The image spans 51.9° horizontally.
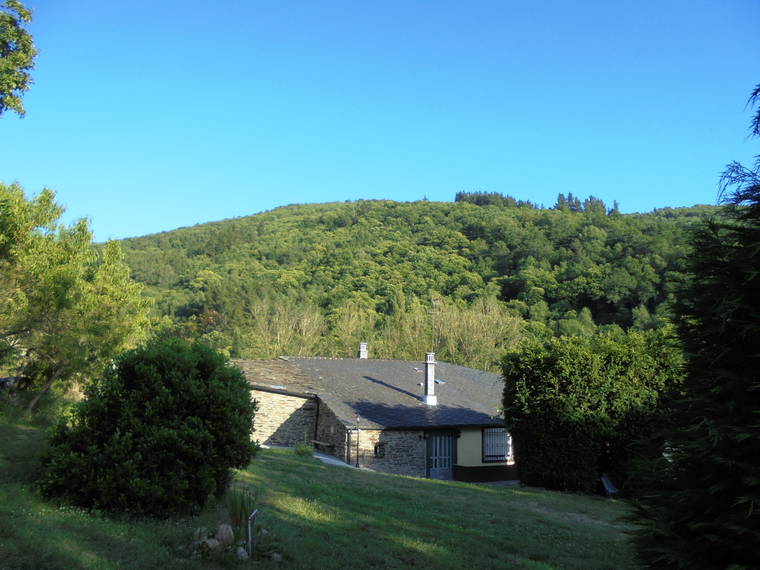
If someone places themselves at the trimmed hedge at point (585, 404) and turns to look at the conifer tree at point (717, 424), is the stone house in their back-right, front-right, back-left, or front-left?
back-right

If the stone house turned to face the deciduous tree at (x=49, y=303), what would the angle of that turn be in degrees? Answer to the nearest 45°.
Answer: approximately 45° to its right

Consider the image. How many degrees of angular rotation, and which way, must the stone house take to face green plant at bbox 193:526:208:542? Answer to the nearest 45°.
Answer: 0° — it already faces it

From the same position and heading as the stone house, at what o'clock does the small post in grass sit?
The small post in grass is roughly at 12 o'clock from the stone house.

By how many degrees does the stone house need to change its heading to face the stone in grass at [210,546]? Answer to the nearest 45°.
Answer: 0° — it already faces it

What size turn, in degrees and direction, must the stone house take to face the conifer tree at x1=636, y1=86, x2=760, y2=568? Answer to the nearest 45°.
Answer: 0° — it already faces it

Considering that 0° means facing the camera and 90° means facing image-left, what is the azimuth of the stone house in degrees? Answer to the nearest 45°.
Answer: approximately 0°

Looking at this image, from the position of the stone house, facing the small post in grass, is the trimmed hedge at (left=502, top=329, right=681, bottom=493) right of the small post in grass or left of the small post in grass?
left

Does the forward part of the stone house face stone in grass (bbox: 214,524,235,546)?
yes
